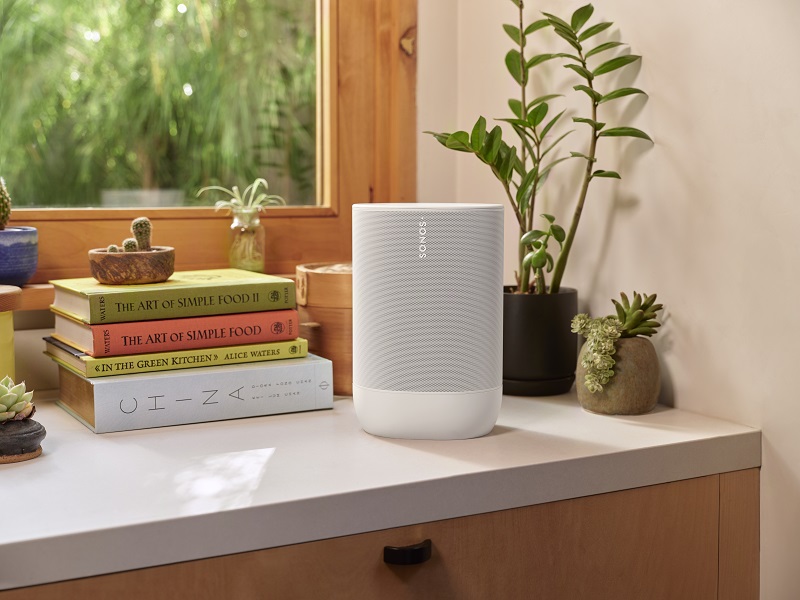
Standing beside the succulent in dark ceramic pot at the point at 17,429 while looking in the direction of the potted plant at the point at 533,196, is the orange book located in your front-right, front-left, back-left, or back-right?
front-left

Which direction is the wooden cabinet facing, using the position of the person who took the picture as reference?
facing the viewer and to the right of the viewer

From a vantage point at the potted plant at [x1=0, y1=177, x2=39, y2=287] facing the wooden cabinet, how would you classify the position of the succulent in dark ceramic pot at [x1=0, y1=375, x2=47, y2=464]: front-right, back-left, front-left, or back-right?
front-right

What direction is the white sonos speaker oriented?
toward the camera

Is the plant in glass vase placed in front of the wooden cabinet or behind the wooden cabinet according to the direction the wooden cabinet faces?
behind

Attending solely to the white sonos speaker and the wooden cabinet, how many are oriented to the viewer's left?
0

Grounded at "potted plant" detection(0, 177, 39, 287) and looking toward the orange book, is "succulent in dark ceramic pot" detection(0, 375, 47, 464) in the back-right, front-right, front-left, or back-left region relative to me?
front-right
